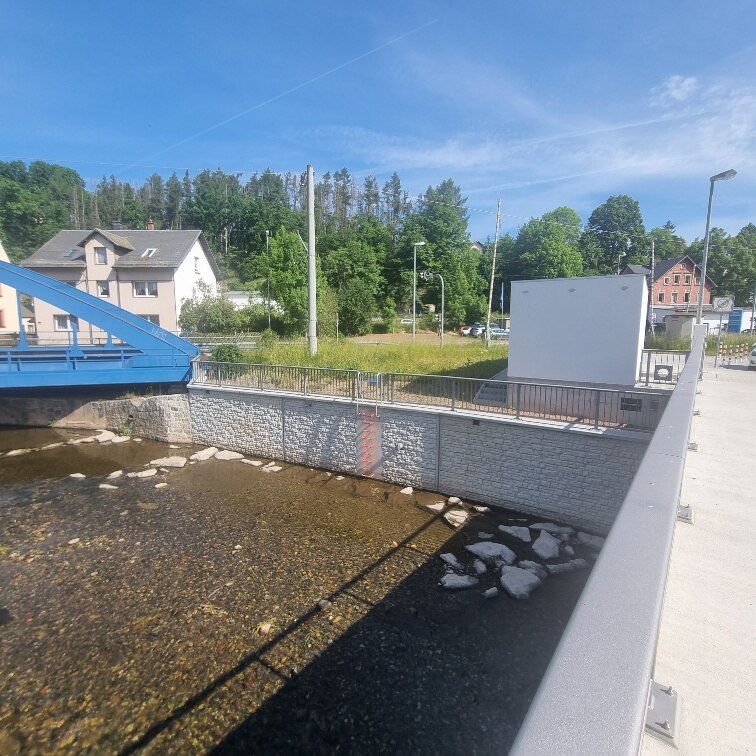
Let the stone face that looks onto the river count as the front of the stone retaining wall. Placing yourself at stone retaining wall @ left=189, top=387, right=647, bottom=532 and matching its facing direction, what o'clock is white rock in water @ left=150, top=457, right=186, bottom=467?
The white rock in water is roughly at 2 o'clock from the stone retaining wall.

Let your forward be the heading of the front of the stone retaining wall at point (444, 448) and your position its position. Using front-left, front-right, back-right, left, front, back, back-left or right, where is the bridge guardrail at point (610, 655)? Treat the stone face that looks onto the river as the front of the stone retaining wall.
front-left

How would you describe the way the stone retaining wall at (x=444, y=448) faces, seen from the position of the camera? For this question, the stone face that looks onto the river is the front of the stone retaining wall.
facing the viewer and to the left of the viewer

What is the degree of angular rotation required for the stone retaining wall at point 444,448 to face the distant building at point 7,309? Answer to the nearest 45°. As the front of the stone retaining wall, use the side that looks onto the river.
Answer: approximately 90° to its right

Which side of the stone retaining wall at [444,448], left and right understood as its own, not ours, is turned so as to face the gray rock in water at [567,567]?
left

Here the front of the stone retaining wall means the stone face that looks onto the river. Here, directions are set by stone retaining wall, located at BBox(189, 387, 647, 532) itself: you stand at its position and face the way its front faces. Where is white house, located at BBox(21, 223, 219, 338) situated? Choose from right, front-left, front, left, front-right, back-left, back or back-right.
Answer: right

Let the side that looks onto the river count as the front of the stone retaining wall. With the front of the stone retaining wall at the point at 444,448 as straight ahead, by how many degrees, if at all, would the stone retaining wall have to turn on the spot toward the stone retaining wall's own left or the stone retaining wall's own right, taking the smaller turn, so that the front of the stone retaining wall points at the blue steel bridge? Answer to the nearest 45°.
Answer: approximately 45° to the stone retaining wall's own right

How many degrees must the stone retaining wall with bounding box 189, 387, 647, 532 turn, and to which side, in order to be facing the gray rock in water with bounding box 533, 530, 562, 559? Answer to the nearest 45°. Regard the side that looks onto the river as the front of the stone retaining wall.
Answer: approximately 90° to its left

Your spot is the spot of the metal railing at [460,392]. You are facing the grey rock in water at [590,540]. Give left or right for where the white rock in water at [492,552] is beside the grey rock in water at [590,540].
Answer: right

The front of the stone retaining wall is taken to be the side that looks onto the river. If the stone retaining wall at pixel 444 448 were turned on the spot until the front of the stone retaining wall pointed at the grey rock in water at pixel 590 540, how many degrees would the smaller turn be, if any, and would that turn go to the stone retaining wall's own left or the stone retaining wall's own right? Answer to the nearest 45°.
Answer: approximately 90° to the stone retaining wall's own left
